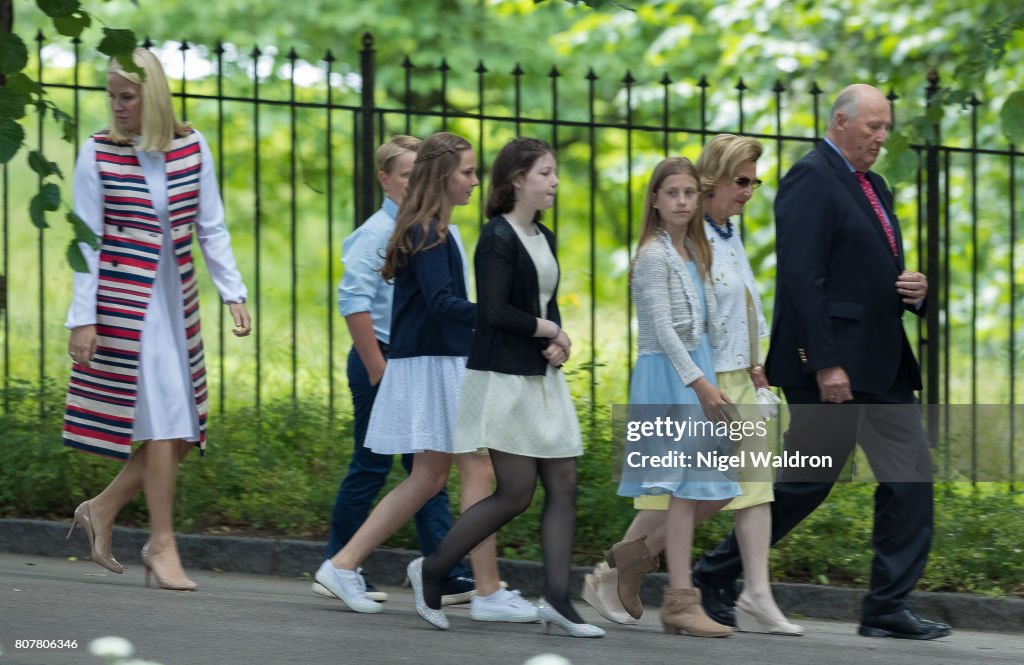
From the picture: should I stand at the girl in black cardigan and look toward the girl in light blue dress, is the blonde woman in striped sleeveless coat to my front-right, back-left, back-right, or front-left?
back-left

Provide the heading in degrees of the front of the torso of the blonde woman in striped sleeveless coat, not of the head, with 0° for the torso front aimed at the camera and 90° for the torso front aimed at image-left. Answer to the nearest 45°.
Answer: approximately 315°

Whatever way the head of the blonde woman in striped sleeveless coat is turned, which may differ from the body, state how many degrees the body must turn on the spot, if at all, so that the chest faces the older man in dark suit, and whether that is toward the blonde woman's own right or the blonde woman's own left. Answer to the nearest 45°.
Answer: approximately 45° to the blonde woman's own left

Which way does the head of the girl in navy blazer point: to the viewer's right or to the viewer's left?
to the viewer's right

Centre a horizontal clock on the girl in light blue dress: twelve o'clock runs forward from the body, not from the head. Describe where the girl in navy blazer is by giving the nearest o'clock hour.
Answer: The girl in navy blazer is roughly at 5 o'clock from the girl in light blue dress.

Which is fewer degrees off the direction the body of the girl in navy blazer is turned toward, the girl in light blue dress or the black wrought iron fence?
the girl in light blue dress

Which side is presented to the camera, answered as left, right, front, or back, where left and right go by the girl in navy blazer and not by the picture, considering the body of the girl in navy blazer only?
right

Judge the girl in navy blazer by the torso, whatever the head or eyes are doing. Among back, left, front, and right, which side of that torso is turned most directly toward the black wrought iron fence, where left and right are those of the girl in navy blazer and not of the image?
left
